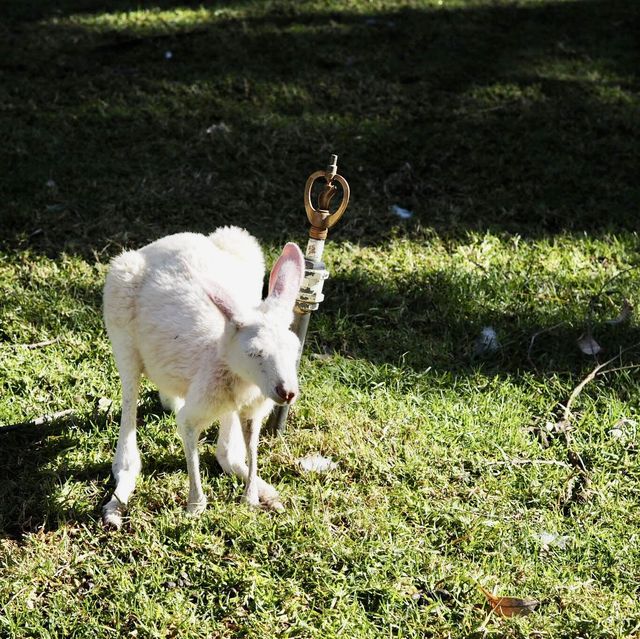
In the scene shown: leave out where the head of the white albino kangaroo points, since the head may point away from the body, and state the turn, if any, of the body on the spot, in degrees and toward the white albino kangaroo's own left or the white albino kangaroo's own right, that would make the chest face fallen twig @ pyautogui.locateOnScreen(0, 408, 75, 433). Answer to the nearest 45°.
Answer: approximately 180°

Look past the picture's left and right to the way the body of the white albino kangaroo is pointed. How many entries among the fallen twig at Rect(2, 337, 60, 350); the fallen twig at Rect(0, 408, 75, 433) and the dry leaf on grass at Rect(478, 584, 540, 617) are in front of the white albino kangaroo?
1

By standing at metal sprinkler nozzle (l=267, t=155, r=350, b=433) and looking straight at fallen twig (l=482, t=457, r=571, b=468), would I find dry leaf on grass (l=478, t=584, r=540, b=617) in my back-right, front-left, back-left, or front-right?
front-right

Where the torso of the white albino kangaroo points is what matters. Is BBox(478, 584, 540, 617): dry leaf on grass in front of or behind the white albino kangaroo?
in front

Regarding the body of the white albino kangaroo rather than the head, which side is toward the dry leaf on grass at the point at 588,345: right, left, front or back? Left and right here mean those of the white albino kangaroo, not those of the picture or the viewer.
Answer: left

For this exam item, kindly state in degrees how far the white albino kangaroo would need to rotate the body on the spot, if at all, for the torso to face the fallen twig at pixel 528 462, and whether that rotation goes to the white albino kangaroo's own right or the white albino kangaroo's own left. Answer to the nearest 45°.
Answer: approximately 45° to the white albino kangaroo's own left

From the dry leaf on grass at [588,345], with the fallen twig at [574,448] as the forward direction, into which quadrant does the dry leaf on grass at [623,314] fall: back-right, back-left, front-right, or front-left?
back-left

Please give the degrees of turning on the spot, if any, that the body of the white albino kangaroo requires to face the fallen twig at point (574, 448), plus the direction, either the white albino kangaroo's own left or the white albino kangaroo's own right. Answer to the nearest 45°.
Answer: approximately 45° to the white albino kangaroo's own left

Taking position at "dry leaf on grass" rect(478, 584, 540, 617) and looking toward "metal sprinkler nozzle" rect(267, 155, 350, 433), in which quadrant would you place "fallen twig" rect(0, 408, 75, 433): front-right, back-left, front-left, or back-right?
front-left

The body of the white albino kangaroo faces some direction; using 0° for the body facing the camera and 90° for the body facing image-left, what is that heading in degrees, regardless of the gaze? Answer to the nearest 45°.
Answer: approximately 315°
